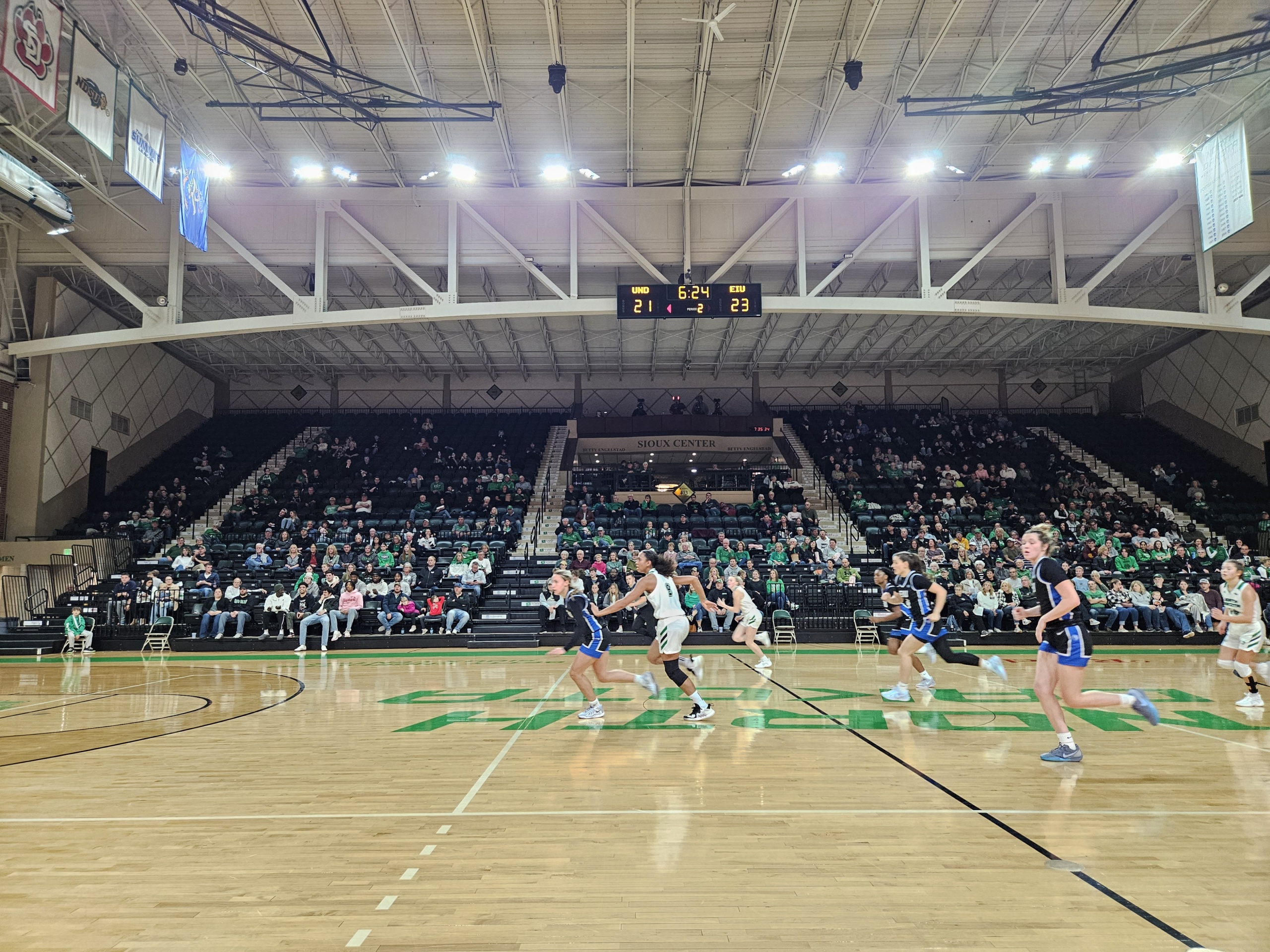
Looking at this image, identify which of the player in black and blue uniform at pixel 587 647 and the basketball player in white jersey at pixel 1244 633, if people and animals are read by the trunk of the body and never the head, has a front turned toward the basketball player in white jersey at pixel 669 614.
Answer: the basketball player in white jersey at pixel 1244 633

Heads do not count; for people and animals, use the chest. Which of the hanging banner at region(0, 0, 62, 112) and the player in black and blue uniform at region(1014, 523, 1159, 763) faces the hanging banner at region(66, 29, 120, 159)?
the player in black and blue uniform

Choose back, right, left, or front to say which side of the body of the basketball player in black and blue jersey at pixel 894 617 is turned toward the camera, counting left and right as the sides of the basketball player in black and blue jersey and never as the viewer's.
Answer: left

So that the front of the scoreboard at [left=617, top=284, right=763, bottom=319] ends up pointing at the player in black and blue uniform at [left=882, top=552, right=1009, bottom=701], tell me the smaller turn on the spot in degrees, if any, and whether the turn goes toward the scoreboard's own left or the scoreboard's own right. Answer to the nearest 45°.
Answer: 0° — it already faces them

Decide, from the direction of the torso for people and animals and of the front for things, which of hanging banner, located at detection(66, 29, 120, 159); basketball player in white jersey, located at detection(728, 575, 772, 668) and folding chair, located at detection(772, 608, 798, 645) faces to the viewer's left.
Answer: the basketball player in white jersey

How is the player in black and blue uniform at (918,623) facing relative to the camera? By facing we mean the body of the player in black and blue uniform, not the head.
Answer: to the viewer's left

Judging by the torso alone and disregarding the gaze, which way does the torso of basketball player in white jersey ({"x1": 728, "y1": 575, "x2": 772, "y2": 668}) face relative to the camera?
to the viewer's left

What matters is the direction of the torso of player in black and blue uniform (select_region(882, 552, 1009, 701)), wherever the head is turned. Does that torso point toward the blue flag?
yes

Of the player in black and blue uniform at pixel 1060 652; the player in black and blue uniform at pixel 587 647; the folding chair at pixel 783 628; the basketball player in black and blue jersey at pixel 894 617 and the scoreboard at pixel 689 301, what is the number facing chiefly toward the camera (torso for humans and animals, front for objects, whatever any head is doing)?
2

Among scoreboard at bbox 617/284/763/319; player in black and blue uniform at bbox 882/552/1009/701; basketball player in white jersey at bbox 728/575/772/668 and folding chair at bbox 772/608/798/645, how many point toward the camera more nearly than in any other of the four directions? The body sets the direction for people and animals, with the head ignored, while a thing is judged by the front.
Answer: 2
